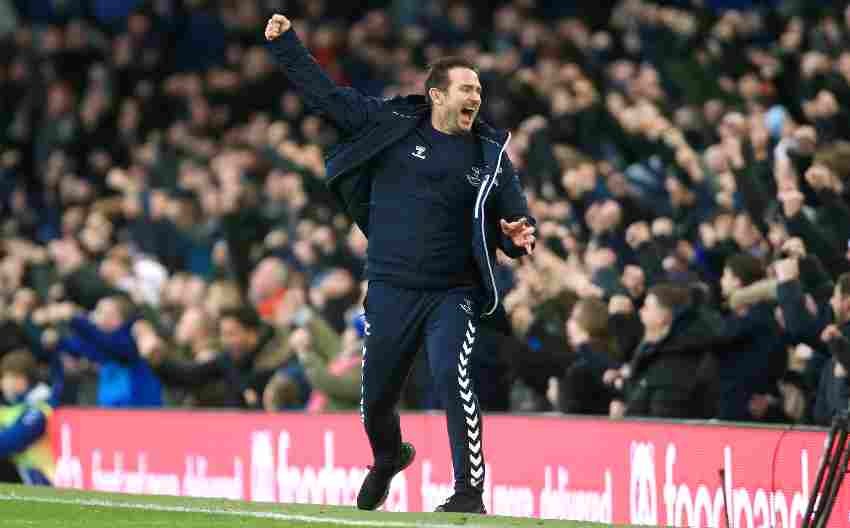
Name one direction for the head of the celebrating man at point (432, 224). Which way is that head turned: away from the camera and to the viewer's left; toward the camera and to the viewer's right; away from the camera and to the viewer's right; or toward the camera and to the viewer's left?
toward the camera and to the viewer's right

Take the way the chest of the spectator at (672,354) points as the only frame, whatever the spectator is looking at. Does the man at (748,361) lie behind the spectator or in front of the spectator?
behind

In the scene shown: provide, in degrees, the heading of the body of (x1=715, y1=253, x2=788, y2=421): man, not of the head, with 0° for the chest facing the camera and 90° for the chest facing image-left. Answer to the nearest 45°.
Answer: approximately 90°

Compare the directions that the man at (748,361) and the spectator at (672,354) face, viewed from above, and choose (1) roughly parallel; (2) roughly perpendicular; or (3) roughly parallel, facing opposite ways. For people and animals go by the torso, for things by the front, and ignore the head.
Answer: roughly parallel

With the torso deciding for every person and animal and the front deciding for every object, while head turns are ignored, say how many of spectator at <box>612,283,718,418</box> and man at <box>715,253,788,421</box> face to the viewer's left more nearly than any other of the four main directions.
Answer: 2

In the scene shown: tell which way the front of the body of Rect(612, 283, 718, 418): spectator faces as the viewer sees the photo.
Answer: to the viewer's left

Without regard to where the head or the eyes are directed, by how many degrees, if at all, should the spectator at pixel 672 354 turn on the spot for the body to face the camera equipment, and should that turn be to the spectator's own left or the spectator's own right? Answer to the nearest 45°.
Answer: approximately 90° to the spectator's own left
